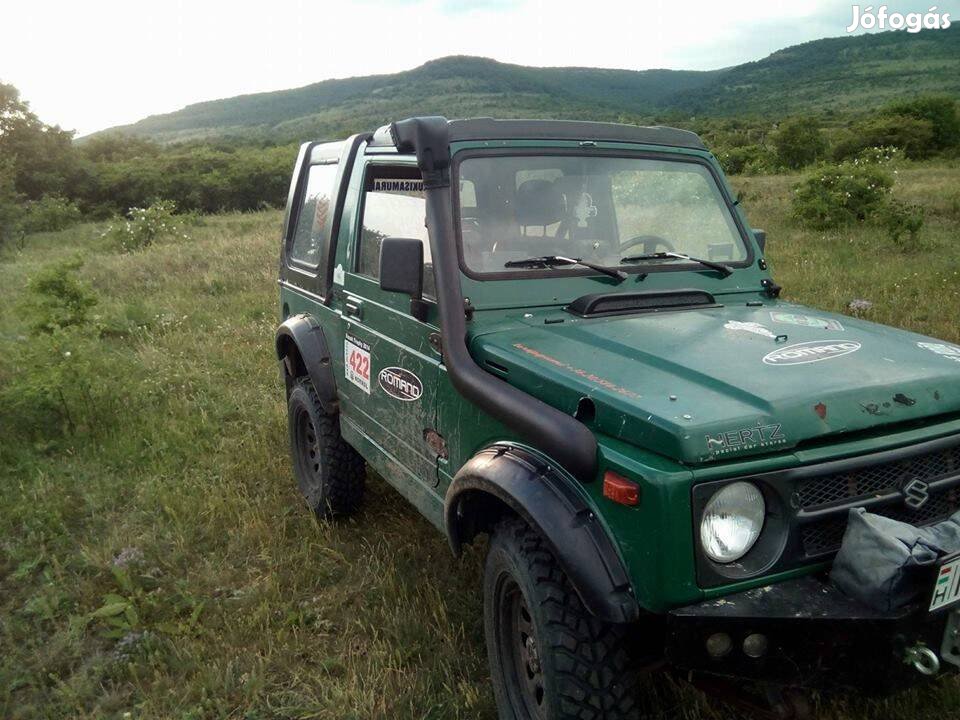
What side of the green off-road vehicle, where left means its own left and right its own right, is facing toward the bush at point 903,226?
left

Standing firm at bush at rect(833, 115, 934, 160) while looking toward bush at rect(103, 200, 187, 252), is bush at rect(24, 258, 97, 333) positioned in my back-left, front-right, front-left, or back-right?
front-left

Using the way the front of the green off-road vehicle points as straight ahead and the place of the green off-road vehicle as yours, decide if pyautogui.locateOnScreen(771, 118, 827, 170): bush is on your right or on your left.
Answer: on your left

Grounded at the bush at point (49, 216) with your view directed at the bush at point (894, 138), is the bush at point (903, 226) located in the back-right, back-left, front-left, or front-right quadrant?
front-right

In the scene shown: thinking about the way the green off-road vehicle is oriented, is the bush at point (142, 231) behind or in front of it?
behind

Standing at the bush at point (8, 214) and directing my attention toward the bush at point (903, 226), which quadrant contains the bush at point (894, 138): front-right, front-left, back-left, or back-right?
front-left

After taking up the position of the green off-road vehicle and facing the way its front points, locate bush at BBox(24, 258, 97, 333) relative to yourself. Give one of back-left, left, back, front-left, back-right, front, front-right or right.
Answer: back

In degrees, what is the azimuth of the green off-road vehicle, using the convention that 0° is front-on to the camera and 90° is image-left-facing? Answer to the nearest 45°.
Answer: approximately 315°

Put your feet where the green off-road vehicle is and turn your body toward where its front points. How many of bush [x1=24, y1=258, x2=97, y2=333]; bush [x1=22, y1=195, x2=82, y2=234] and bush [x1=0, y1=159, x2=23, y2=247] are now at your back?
3

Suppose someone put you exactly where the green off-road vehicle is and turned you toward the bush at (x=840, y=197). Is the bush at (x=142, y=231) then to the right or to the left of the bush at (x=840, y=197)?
left

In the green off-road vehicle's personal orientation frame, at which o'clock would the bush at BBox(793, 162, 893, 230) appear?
The bush is roughly at 8 o'clock from the green off-road vehicle.

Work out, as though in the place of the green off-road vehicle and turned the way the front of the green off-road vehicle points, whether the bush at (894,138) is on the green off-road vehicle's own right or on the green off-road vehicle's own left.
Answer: on the green off-road vehicle's own left

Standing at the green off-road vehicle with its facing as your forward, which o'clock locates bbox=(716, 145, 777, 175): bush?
The bush is roughly at 8 o'clock from the green off-road vehicle.

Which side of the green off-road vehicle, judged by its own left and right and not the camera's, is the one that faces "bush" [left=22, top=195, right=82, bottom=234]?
back

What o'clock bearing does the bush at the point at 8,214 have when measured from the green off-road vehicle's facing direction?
The bush is roughly at 6 o'clock from the green off-road vehicle.
